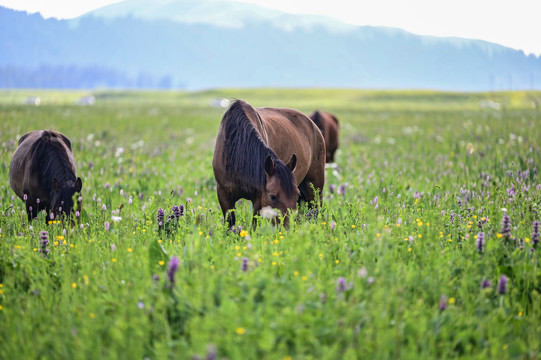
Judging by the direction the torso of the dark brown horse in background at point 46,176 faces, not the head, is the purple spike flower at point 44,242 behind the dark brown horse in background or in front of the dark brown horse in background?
in front

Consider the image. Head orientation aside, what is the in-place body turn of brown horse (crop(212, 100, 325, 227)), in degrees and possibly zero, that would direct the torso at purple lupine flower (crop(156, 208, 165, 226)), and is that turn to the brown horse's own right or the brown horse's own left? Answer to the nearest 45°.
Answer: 0° — it already faces it

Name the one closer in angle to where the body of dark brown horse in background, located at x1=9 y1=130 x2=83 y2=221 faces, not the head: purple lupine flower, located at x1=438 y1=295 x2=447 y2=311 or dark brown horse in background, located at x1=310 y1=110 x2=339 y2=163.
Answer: the purple lupine flower

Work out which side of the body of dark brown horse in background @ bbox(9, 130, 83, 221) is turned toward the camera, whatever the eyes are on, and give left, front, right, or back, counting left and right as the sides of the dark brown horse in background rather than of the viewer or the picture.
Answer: front

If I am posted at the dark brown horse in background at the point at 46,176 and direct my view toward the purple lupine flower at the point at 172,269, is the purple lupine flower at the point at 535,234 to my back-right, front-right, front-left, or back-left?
front-left

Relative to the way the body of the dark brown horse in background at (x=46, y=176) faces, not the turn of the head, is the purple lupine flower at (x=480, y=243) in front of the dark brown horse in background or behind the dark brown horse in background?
in front

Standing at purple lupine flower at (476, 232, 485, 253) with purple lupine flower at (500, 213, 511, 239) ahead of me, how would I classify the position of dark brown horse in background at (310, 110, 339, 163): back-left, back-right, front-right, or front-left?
front-left
